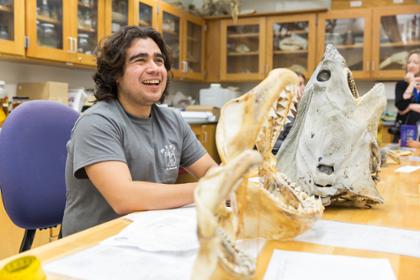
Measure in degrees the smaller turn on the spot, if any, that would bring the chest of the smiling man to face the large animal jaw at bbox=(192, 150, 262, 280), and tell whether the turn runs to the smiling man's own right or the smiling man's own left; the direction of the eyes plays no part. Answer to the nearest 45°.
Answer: approximately 45° to the smiling man's own right

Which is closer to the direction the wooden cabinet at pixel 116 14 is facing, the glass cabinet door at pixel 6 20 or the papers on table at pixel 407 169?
the papers on table

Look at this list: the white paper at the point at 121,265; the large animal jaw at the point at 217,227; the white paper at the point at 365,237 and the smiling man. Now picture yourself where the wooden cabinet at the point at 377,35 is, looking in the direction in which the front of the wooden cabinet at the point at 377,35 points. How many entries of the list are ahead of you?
4

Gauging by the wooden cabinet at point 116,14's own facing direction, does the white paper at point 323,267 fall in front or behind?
in front

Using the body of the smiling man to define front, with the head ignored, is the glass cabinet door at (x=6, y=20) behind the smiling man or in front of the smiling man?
behind

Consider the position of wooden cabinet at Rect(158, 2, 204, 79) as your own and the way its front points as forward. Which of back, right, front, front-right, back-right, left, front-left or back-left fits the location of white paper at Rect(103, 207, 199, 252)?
front-right

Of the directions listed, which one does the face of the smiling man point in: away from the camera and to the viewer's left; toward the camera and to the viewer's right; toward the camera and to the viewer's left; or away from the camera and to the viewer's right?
toward the camera and to the viewer's right

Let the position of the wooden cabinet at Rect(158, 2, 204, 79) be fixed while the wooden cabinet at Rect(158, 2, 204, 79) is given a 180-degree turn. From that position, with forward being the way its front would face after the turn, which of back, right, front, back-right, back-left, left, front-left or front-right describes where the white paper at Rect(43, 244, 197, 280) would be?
back-left

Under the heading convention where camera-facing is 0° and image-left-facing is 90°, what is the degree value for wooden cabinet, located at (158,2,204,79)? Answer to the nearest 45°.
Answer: approximately 315°
